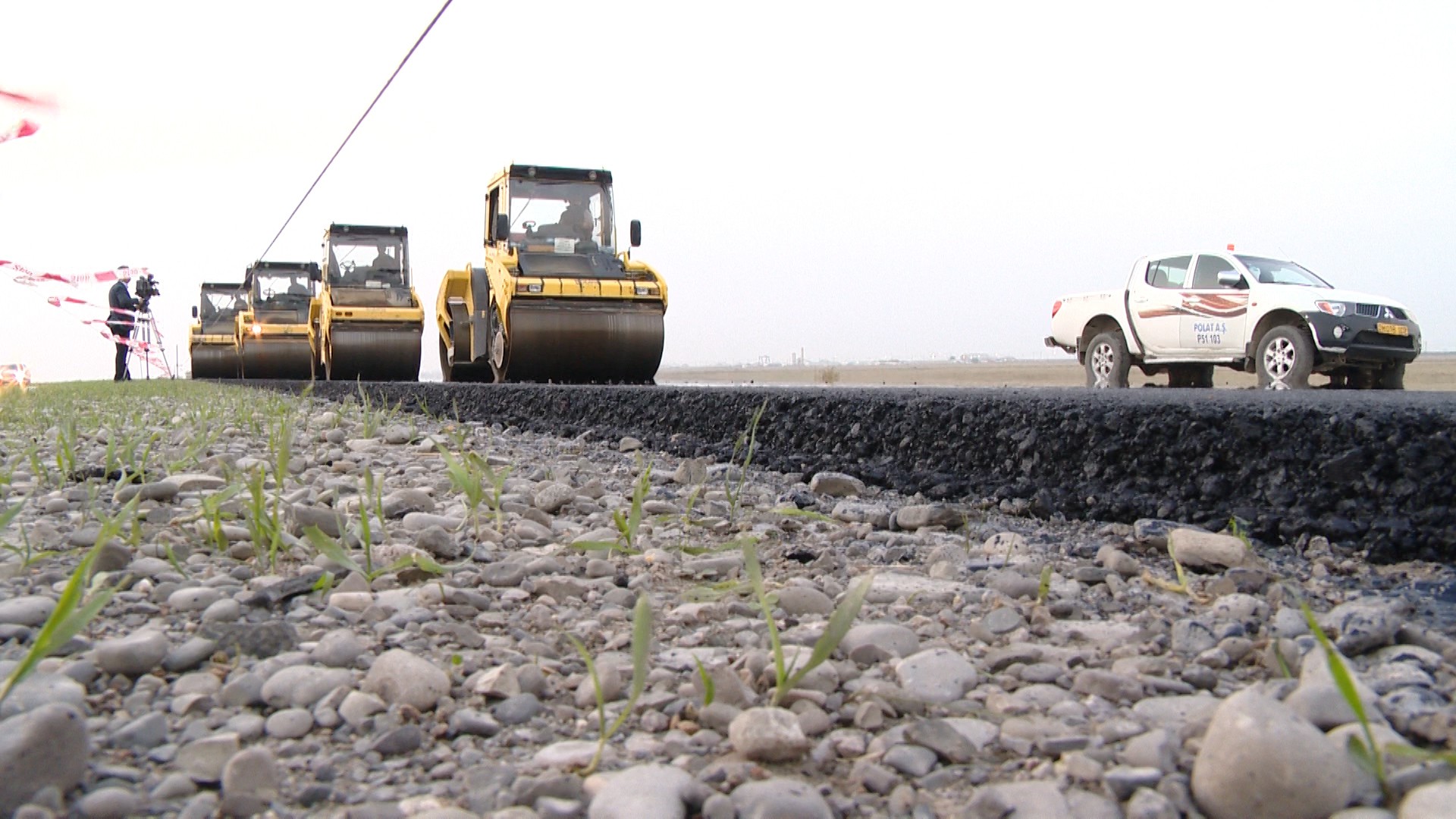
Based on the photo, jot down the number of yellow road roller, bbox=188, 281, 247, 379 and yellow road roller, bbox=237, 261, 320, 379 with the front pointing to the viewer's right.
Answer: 0

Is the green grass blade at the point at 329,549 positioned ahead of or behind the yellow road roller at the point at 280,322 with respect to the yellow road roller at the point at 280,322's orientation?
ahead

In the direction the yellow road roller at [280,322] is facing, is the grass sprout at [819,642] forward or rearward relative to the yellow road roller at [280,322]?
forward

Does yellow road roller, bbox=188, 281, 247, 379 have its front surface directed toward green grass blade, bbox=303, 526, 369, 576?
yes

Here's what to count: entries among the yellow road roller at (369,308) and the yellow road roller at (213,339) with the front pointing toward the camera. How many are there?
2

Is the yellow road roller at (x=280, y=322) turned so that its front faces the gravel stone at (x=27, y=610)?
yes

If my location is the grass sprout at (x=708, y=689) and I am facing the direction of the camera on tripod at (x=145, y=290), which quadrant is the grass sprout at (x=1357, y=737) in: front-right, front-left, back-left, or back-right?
back-right

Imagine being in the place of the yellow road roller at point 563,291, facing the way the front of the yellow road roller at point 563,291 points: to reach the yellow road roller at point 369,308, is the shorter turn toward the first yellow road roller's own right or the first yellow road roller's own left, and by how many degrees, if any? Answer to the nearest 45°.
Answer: approximately 180°

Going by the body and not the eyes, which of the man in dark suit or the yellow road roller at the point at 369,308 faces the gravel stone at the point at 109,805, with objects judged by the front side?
the yellow road roller

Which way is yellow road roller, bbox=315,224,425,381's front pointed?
toward the camera

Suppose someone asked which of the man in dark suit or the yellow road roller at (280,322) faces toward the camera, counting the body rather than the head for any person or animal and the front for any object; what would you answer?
the yellow road roller

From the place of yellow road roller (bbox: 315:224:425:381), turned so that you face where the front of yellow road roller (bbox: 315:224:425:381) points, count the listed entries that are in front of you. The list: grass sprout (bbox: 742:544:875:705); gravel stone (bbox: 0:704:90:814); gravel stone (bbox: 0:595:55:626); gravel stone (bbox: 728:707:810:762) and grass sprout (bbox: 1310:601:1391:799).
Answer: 5

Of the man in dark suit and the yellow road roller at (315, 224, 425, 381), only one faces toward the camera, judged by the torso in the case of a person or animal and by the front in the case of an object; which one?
the yellow road roller

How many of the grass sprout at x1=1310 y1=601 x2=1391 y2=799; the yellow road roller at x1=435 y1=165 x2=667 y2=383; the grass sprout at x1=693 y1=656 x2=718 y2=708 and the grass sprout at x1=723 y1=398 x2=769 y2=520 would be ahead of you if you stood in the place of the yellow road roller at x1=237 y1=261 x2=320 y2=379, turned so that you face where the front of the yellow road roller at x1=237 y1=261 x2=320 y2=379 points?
4

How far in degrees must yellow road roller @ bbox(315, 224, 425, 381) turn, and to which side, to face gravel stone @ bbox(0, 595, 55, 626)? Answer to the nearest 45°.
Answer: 0° — it already faces it

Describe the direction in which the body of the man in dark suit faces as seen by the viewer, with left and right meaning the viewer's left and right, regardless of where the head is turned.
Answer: facing to the right of the viewer

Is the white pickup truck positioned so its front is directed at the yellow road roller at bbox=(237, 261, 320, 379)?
no

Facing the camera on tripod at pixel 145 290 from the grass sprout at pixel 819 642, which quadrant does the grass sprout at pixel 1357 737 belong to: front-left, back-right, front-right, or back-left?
back-right

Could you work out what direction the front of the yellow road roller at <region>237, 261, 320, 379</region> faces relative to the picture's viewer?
facing the viewer
